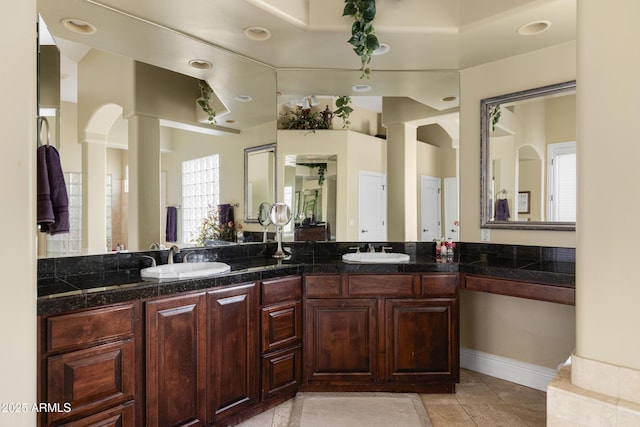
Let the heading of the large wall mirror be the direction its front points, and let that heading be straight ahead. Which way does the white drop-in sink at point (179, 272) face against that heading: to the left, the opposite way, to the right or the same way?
the same way

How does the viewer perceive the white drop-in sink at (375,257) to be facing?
facing the viewer

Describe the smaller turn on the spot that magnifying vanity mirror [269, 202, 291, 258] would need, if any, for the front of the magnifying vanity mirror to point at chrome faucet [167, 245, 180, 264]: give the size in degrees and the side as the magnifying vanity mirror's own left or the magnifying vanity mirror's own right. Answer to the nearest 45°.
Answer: approximately 45° to the magnifying vanity mirror's own right

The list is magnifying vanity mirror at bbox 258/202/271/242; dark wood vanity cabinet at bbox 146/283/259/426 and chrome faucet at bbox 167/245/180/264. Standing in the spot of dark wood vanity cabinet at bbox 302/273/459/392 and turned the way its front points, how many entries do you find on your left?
0

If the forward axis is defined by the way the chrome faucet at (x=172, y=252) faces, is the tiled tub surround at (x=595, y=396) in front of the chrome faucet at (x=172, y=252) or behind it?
in front

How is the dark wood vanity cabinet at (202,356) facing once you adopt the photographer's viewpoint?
facing the viewer and to the right of the viewer

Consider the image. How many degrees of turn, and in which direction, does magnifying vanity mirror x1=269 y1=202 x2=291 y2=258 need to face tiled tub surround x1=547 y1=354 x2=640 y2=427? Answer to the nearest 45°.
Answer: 0° — it already faces it

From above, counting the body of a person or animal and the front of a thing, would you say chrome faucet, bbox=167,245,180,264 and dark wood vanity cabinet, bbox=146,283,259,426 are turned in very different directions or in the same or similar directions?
same or similar directions

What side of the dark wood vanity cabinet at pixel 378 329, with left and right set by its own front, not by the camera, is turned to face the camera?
front

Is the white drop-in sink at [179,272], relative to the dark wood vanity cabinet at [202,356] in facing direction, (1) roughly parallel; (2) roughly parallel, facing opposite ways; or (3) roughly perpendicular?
roughly parallel

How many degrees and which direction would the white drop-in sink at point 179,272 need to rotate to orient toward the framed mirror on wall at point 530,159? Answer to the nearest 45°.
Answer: approximately 45° to its left

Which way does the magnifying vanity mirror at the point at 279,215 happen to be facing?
toward the camera
